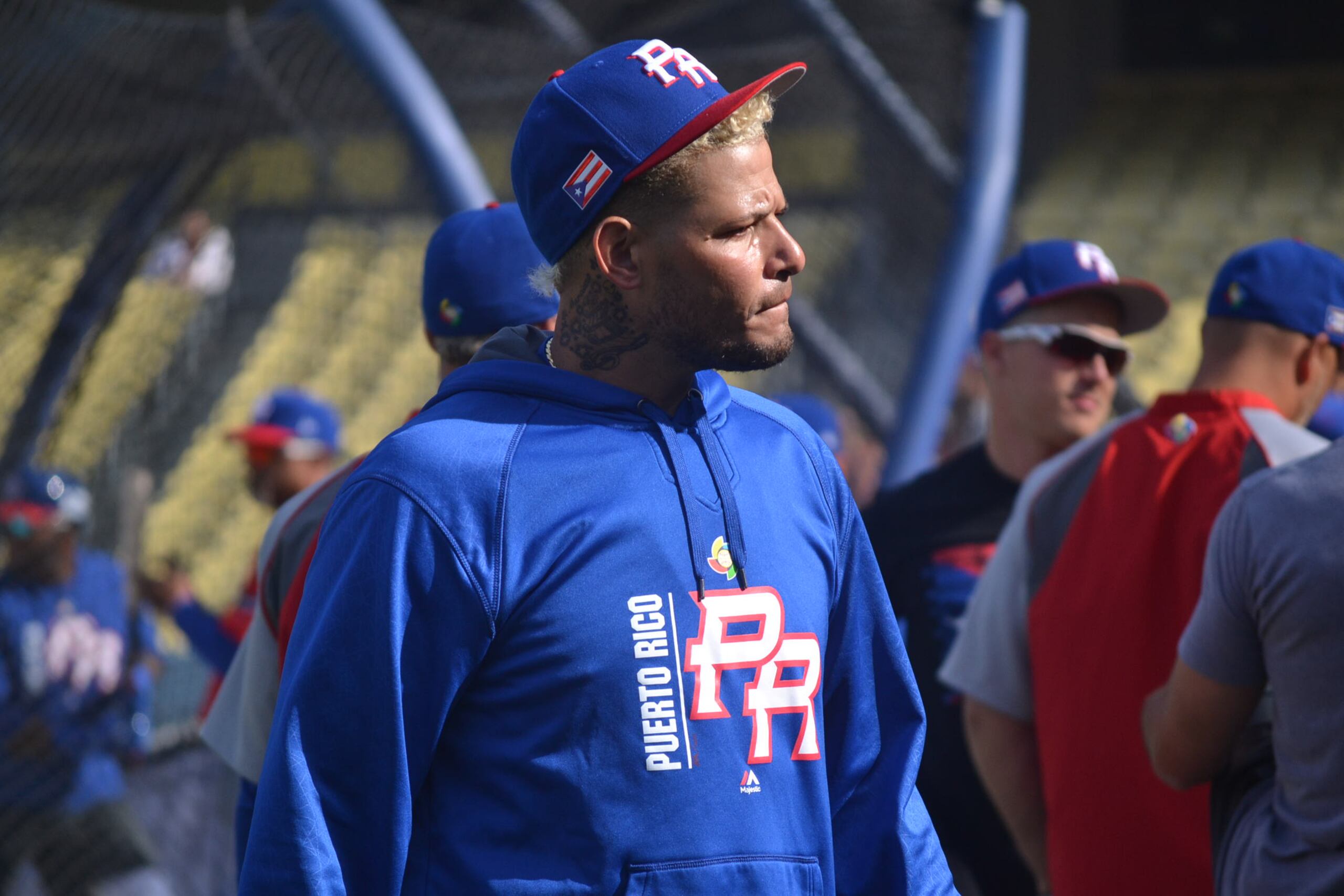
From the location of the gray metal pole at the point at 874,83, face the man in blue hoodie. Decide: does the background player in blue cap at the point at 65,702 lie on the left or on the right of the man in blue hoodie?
right

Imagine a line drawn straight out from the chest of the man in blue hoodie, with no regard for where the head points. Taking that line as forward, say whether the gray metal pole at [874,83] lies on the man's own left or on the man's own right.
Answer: on the man's own left

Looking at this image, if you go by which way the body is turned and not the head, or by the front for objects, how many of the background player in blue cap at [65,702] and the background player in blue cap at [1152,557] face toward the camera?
1

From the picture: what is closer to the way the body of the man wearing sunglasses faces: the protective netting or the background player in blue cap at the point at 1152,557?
the background player in blue cap

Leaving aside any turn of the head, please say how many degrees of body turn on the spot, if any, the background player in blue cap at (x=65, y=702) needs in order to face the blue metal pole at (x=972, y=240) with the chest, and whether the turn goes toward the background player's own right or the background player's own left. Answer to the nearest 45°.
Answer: approximately 90° to the background player's own left

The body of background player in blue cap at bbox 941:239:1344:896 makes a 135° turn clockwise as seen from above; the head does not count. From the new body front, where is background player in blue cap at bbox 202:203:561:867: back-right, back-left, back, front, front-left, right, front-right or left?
right

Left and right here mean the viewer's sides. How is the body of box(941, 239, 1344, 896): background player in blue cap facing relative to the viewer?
facing away from the viewer and to the right of the viewer

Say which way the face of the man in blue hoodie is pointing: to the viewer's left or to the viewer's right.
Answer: to the viewer's right

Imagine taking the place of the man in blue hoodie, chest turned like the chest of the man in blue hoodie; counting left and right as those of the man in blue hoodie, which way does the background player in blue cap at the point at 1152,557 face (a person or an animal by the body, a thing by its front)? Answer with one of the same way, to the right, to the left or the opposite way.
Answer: to the left

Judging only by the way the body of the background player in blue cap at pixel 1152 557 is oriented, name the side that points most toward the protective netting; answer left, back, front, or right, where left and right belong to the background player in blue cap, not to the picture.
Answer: left
